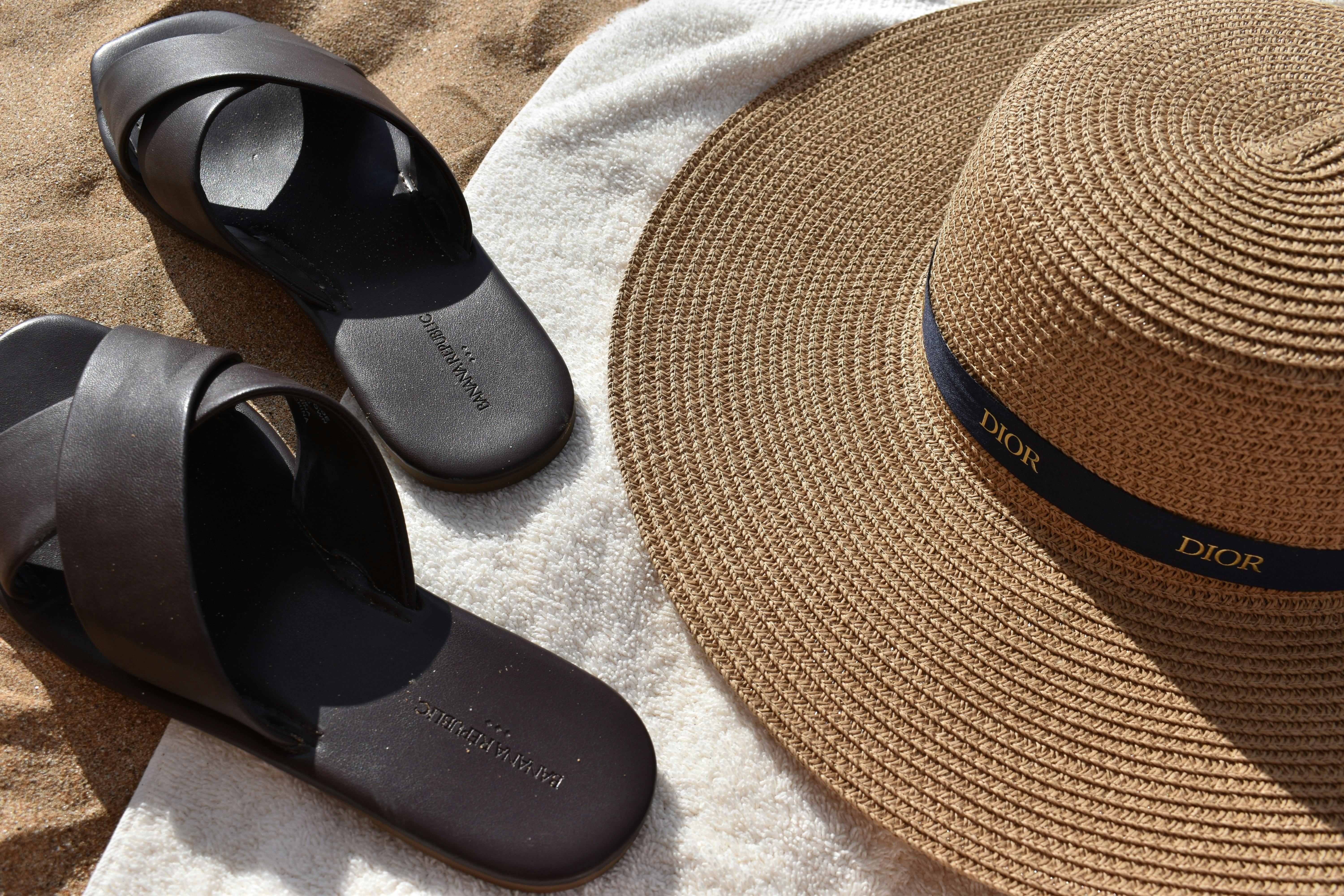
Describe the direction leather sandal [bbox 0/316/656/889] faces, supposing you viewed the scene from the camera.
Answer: facing away from the viewer and to the left of the viewer

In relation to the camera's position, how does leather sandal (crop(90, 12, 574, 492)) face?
facing away from the viewer and to the left of the viewer
